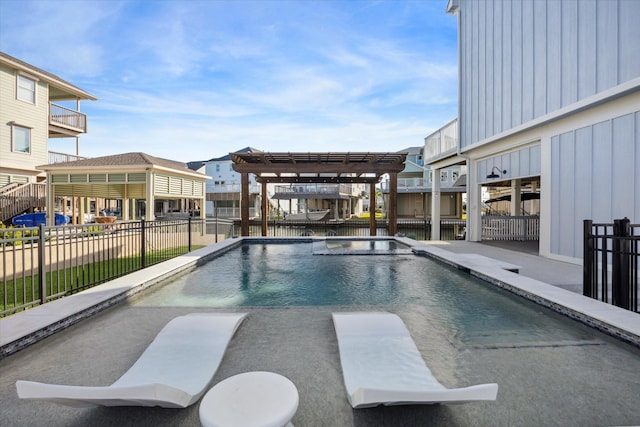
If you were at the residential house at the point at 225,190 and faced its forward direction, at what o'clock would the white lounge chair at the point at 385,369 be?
The white lounge chair is roughly at 12 o'clock from the residential house.

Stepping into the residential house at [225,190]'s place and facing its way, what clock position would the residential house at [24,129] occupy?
the residential house at [24,129] is roughly at 1 o'clock from the residential house at [225,190].

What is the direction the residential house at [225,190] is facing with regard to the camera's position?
facing the viewer

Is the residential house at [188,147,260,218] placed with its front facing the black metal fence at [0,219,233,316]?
yes

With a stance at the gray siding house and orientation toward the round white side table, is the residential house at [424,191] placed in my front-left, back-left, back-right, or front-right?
back-right

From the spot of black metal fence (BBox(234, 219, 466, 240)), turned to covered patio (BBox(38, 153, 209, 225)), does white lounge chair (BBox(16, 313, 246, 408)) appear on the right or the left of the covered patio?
left

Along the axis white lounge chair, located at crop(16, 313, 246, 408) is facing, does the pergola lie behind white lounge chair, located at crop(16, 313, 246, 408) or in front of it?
behind

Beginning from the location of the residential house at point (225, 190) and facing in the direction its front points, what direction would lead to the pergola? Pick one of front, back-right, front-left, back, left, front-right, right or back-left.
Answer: front

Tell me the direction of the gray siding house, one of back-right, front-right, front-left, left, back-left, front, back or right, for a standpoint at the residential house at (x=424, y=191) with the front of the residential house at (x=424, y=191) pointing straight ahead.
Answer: front

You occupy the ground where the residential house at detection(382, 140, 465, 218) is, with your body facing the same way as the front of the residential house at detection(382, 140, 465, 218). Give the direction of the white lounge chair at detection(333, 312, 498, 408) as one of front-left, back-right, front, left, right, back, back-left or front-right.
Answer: front

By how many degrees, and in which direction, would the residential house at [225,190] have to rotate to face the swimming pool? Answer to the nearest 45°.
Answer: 0° — it already faces it

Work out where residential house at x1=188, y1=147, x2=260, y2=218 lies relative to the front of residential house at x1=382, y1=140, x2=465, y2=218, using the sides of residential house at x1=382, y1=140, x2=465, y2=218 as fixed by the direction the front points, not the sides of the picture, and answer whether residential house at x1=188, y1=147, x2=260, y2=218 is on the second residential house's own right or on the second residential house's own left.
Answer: on the second residential house's own right

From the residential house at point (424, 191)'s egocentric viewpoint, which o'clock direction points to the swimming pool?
The swimming pool is roughly at 12 o'clock from the residential house.

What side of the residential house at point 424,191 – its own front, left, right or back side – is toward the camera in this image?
front
